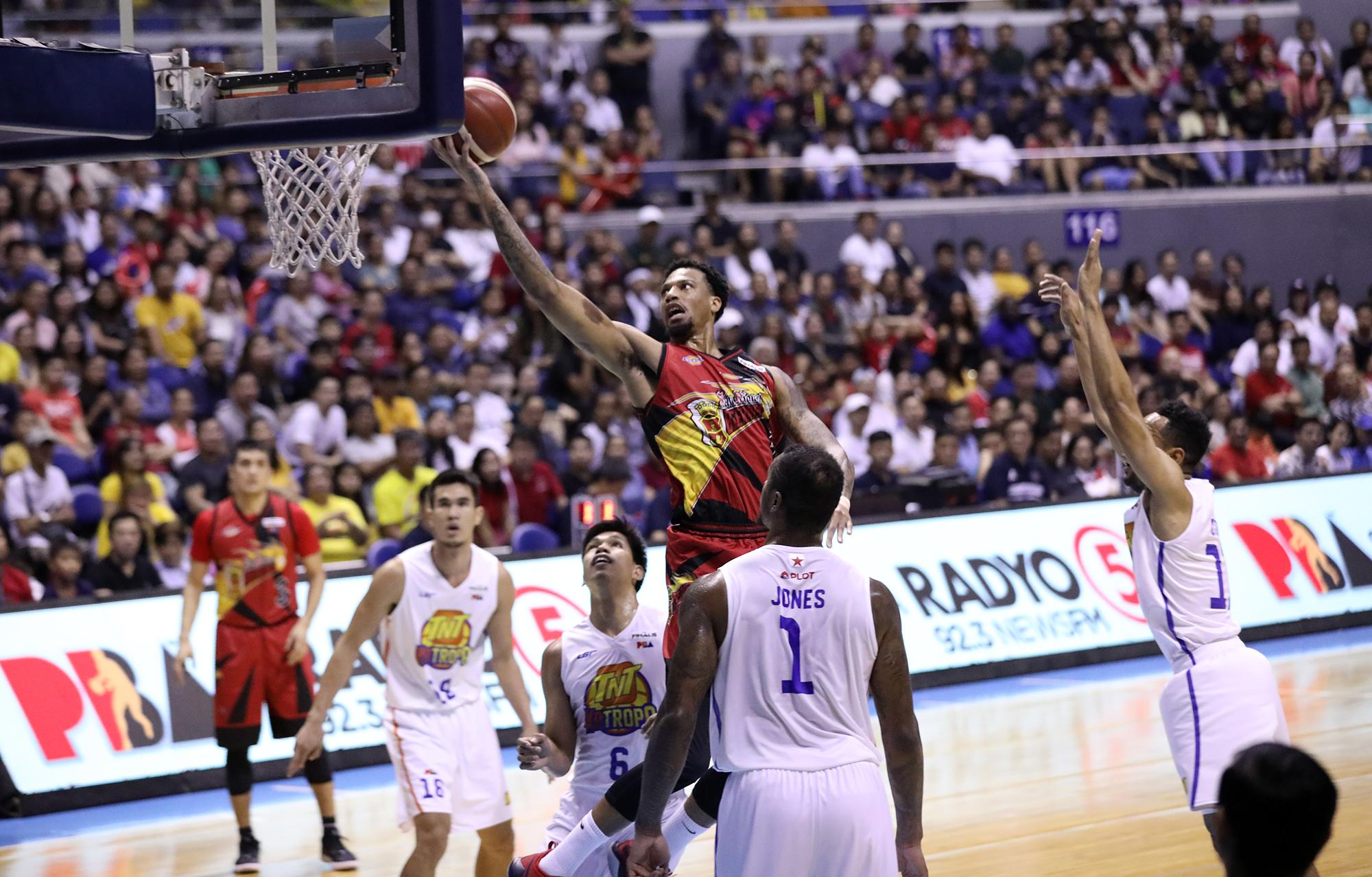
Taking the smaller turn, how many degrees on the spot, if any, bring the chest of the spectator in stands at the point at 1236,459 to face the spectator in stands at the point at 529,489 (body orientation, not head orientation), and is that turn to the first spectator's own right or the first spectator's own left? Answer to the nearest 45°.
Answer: approximately 45° to the first spectator's own right

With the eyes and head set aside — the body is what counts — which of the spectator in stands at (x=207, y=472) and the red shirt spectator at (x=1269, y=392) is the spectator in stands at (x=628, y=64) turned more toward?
the spectator in stands

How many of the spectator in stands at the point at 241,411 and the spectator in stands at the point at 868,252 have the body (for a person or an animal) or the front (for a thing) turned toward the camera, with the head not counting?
2

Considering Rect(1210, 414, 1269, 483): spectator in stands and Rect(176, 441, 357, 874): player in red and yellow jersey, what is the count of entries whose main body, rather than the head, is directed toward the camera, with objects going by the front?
2

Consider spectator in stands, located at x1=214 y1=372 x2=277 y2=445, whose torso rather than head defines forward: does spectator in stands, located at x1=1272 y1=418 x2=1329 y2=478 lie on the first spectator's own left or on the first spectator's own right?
on the first spectator's own left

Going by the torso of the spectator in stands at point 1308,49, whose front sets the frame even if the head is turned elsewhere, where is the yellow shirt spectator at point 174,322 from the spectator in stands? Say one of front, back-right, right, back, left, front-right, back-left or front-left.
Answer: front-right

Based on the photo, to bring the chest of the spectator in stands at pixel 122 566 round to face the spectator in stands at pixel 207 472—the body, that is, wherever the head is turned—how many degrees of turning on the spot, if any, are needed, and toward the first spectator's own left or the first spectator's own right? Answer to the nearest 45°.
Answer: approximately 135° to the first spectator's own left

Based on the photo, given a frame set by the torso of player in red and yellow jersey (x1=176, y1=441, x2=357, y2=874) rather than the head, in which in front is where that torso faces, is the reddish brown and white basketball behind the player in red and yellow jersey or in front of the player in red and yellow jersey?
in front

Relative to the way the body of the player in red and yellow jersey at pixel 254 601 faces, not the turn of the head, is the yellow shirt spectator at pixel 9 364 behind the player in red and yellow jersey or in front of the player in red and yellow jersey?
behind

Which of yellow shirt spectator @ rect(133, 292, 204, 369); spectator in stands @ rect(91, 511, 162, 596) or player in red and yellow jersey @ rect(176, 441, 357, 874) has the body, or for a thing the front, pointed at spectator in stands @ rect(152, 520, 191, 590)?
the yellow shirt spectator

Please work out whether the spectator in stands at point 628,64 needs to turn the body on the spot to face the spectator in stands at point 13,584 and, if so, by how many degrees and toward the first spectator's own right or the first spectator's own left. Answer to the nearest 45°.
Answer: approximately 45° to the first spectator's own right
